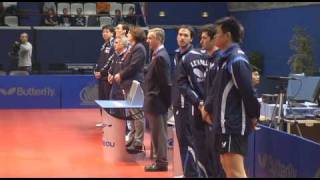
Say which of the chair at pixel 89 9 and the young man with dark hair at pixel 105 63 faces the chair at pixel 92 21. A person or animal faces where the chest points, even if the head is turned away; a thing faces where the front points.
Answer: the chair at pixel 89 9

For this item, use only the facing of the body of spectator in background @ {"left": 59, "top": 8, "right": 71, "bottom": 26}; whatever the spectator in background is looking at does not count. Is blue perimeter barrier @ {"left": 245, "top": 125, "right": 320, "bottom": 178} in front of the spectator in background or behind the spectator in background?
in front

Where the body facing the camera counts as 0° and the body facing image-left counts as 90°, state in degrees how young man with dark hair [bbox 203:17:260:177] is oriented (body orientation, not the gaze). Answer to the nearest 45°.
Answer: approximately 90°

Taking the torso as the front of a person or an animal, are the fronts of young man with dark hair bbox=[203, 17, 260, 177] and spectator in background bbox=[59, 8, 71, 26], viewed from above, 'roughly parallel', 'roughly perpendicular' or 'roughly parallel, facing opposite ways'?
roughly perpendicular

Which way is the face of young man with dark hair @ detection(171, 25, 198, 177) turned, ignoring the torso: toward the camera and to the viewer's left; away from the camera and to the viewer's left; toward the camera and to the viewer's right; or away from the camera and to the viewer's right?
toward the camera and to the viewer's left

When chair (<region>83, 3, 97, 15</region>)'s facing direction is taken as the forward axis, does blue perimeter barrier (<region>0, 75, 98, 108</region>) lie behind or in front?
in front

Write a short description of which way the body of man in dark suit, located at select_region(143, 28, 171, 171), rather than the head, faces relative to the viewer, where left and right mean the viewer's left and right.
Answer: facing to the left of the viewer

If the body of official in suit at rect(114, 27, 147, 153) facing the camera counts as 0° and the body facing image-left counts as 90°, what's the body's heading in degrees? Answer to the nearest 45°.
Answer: approximately 90°
